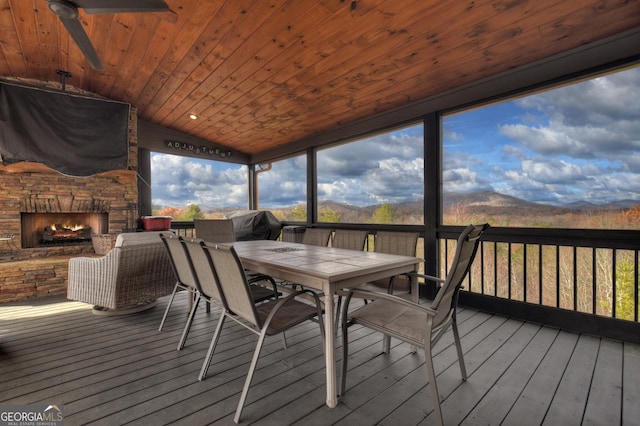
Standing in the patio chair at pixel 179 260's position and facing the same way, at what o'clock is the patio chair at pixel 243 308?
the patio chair at pixel 243 308 is roughly at 4 o'clock from the patio chair at pixel 179 260.

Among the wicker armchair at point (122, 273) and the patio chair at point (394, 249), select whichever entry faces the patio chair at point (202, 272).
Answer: the patio chair at point (394, 249)

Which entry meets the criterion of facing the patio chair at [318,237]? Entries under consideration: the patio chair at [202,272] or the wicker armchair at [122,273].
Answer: the patio chair at [202,272]

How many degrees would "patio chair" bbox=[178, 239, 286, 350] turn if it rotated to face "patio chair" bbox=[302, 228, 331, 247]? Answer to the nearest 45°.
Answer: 0° — it already faces it

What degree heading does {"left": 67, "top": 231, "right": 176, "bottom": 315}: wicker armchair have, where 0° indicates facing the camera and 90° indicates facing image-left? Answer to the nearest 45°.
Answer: approximately 135°

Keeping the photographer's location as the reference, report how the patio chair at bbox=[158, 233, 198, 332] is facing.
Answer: facing away from the viewer and to the right of the viewer

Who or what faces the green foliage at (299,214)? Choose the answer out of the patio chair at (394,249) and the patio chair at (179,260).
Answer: the patio chair at (179,260)

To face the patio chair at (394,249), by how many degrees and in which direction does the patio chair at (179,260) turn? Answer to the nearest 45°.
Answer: approximately 45° to its right

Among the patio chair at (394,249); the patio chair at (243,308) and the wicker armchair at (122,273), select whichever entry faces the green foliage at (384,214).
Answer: the patio chair at (243,308)

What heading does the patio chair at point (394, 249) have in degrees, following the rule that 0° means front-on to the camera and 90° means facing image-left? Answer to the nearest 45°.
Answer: approximately 45°

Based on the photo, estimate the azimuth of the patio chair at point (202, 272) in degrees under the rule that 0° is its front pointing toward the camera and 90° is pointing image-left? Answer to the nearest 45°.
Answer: approximately 225°

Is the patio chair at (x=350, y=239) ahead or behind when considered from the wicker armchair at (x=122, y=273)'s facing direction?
behind
